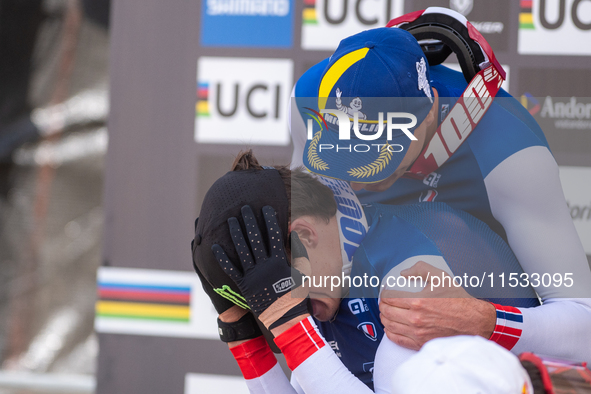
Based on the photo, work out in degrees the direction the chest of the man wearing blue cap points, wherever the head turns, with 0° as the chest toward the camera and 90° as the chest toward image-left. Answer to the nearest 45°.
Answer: approximately 45°

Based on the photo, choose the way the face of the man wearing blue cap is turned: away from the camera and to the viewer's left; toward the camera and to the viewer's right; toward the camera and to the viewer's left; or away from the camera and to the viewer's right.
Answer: toward the camera and to the viewer's left
